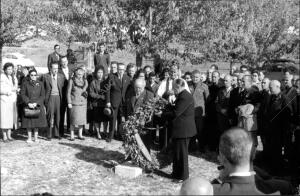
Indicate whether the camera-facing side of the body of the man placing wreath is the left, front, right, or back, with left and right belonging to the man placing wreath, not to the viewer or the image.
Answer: left

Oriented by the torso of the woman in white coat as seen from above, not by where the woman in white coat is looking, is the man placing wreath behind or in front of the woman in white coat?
in front

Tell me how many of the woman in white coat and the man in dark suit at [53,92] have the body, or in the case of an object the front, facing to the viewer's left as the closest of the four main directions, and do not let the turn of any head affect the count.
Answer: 0

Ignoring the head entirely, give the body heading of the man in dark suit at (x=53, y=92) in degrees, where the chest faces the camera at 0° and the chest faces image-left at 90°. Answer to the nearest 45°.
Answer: approximately 0°

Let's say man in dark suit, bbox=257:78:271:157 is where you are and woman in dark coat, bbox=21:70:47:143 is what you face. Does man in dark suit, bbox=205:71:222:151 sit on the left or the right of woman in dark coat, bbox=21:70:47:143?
right

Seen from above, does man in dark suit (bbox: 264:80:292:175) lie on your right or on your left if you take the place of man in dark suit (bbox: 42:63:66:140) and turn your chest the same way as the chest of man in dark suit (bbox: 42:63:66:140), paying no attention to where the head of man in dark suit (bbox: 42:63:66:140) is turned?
on your left

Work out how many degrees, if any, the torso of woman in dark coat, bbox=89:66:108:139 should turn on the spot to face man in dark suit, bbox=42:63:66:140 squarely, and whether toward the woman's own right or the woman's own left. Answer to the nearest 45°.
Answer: approximately 90° to the woman's own right

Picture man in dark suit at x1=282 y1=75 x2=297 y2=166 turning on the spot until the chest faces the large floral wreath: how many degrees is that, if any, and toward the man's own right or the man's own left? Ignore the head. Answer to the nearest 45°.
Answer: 0° — they already face it

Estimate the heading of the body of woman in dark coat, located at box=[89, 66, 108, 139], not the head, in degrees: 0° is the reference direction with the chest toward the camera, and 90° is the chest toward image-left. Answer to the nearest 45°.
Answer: approximately 0°

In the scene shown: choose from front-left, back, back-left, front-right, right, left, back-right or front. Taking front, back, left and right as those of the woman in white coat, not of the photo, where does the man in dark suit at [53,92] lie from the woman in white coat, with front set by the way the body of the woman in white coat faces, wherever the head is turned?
front-left

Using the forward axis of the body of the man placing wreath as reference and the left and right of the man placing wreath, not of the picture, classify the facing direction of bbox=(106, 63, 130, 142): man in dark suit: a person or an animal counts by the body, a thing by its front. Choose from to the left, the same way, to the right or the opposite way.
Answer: to the left
